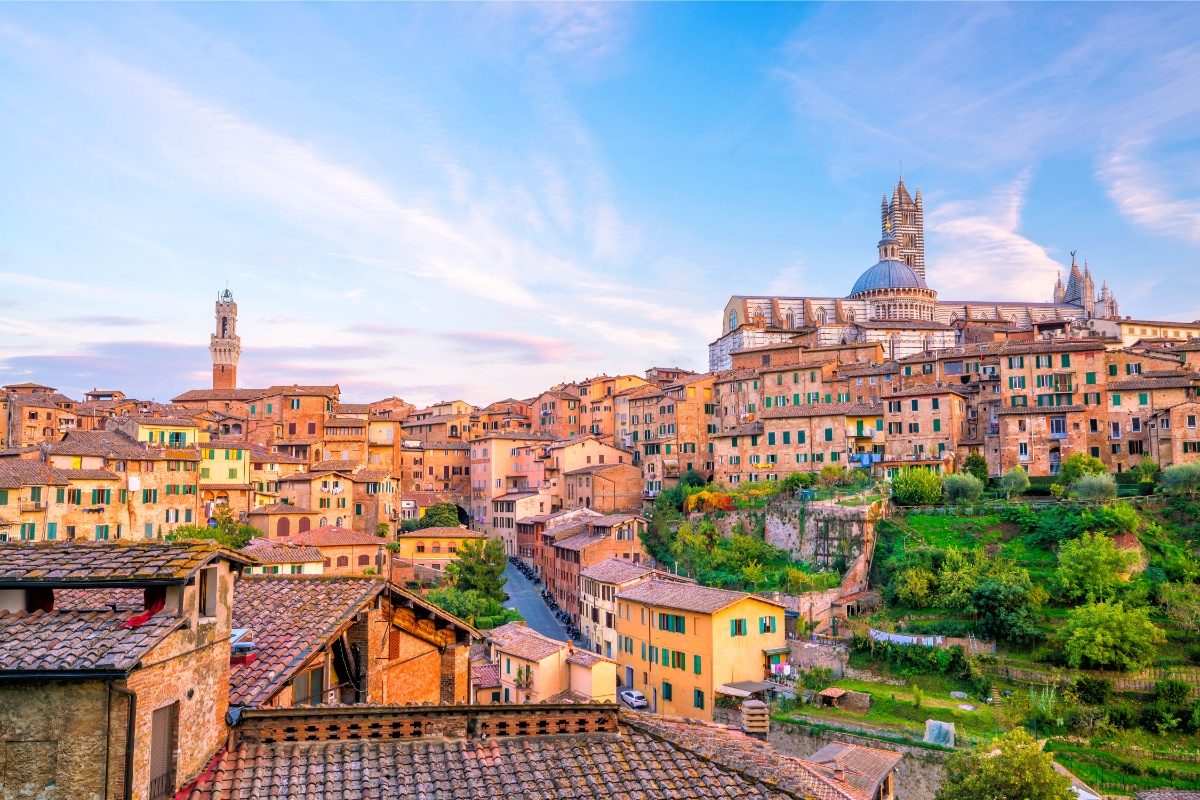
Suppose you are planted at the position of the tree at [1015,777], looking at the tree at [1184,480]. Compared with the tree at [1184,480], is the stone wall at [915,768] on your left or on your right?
left

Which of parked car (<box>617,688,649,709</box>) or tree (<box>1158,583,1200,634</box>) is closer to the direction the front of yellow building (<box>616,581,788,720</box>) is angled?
the parked car

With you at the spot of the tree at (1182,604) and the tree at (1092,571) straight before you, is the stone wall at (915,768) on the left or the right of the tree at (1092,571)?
left

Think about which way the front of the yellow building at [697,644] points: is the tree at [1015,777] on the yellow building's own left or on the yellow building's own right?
on the yellow building's own left

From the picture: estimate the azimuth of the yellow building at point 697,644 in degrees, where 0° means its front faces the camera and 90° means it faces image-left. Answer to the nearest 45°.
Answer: approximately 45°

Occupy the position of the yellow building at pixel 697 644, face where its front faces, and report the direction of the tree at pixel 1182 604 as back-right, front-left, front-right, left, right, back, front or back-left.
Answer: back-left

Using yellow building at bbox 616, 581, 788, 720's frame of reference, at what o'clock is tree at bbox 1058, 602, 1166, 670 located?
The tree is roughly at 8 o'clock from the yellow building.

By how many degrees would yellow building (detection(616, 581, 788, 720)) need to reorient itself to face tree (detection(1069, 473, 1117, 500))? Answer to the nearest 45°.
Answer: approximately 135° to its left

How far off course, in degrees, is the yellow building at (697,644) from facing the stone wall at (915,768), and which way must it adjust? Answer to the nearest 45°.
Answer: approximately 90° to its left

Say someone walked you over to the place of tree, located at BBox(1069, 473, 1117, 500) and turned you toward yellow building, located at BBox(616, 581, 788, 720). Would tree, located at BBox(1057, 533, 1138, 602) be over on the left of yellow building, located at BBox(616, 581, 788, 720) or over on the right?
left
